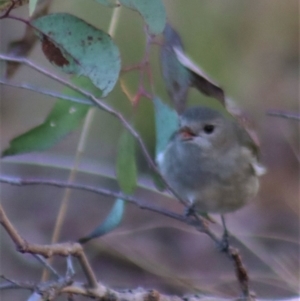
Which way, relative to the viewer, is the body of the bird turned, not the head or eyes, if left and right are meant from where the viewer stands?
facing the viewer and to the left of the viewer
